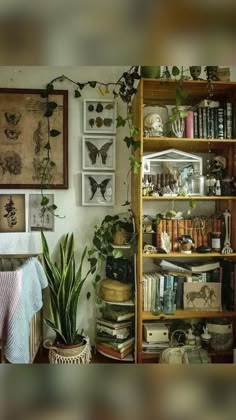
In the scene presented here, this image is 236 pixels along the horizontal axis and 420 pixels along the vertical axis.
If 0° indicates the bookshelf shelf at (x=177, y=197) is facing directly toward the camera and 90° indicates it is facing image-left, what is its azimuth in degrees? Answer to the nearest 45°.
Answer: approximately 0°

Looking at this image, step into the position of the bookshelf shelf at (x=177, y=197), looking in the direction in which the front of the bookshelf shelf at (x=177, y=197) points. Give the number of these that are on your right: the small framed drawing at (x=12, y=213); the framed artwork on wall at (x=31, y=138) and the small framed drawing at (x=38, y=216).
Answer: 3

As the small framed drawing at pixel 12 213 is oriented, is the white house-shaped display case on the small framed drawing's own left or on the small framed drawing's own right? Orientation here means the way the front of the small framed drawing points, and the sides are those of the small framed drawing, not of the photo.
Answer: on the small framed drawing's own left
